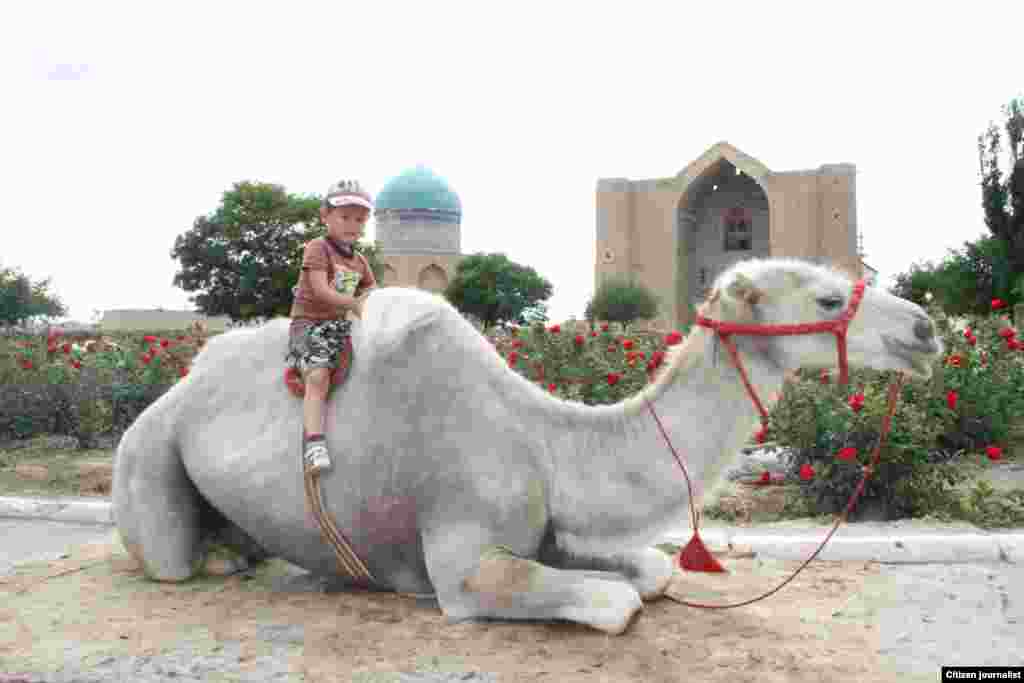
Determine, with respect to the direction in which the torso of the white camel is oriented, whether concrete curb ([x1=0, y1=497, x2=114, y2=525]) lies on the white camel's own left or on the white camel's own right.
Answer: on the white camel's own left

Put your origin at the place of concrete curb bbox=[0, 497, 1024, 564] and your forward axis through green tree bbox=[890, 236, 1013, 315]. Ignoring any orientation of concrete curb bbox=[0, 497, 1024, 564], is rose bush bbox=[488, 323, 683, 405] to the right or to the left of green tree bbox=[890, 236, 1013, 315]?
left

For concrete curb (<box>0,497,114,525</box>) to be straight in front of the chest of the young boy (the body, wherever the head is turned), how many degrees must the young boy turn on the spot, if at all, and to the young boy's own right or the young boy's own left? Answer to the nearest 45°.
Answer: approximately 180°

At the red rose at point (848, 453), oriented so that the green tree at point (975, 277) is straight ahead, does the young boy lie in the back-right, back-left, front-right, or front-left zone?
back-left

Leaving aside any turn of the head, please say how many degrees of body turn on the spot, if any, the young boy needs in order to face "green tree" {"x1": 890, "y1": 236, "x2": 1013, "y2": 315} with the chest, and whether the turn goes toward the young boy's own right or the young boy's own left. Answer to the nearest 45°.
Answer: approximately 90° to the young boy's own left

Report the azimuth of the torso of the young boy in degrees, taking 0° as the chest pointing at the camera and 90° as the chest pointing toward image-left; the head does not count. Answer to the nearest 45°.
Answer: approximately 315°

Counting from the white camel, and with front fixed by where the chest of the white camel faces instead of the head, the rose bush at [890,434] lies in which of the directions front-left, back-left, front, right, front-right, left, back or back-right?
front-left

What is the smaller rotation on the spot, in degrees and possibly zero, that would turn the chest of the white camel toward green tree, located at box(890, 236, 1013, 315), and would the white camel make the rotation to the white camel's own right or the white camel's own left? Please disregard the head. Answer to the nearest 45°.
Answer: approximately 45° to the white camel's own left

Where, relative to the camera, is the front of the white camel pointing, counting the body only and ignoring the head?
to the viewer's right

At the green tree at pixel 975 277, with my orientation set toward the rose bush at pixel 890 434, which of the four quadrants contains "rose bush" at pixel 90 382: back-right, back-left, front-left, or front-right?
front-right

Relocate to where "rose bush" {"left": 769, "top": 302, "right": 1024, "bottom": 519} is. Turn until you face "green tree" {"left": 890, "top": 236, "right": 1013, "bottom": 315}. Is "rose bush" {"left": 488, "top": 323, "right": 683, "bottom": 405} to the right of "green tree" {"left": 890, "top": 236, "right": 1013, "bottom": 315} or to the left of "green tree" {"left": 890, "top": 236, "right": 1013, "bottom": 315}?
left
